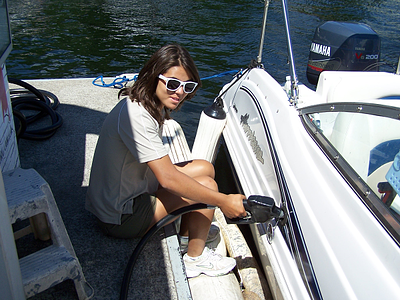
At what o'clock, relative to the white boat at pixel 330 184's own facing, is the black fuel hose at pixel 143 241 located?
The black fuel hose is roughly at 4 o'clock from the white boat.

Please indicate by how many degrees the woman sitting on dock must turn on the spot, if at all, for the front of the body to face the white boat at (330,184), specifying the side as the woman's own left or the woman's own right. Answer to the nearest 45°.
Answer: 0° — they already face it

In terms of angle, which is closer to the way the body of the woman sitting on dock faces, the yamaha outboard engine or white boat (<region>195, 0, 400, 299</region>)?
the white boat

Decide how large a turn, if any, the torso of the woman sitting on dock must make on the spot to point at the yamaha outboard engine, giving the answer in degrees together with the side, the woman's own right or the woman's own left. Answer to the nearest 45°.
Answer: approximately 45° to the woman's own left

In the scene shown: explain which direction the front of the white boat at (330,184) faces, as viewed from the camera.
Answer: facing the viewer and to the right of the viewer

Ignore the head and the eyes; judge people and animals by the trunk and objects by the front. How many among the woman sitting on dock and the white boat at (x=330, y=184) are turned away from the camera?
0

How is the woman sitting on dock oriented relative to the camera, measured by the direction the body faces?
to the viewer's right

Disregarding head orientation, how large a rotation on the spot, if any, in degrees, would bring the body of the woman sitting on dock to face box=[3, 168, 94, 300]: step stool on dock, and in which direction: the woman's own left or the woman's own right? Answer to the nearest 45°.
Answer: approximately 135° to the woman's own right

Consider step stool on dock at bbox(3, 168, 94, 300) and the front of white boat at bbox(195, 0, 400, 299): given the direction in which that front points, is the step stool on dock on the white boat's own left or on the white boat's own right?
on the white boat's own right
